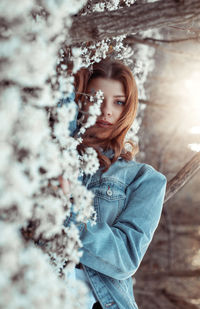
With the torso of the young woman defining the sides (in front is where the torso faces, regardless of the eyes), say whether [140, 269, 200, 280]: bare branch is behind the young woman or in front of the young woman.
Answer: behind

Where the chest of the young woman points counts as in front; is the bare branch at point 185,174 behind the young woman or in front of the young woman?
behind

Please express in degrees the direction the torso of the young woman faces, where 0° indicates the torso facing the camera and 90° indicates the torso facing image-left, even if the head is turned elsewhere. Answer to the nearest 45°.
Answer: approximately 45°
